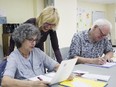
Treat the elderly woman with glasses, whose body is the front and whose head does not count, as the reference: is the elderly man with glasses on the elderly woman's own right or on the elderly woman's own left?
on the elderly woman's own left

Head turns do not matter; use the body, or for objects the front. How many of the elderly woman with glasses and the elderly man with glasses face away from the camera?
0

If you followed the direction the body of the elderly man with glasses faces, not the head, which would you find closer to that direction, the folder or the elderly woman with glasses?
the folder

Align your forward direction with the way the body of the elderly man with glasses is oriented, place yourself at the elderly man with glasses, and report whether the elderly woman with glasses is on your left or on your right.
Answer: on your right

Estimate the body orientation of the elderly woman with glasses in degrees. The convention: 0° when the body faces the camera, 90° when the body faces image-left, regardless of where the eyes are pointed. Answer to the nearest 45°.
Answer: approximately 315°

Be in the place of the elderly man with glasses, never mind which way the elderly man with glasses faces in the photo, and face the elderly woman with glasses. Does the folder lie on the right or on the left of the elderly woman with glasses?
left

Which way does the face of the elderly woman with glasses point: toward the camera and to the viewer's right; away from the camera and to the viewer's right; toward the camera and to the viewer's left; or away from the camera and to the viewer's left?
toward the camera and to the viewer's right
